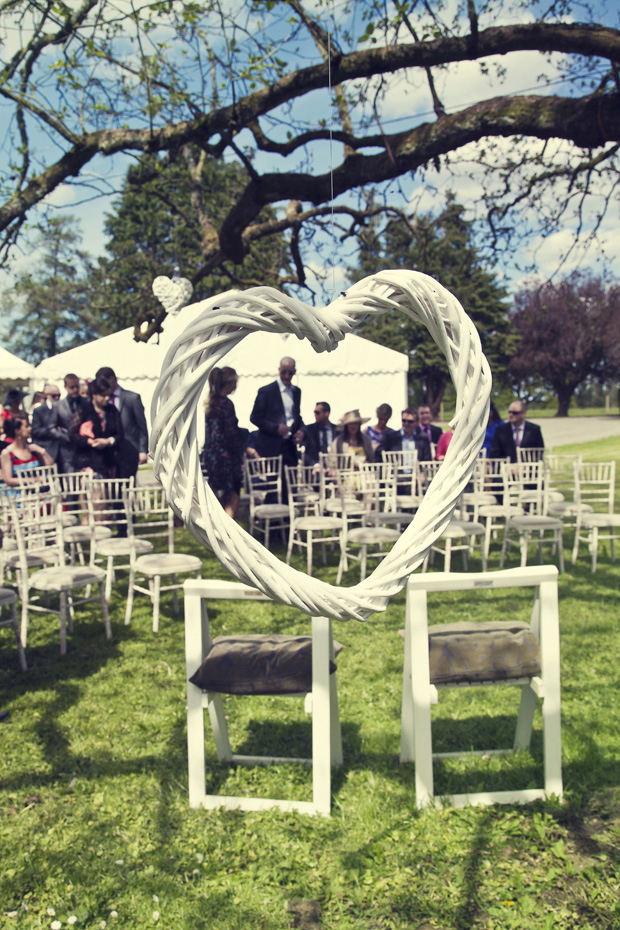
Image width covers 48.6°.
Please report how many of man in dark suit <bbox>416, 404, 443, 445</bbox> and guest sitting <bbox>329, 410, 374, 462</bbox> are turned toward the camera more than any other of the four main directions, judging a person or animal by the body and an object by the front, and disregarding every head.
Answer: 2

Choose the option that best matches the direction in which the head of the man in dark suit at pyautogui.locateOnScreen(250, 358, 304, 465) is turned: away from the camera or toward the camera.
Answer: toward the camera

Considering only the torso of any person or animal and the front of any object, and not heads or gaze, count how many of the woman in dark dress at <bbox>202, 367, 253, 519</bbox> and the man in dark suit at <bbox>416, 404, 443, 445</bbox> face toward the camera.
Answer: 1

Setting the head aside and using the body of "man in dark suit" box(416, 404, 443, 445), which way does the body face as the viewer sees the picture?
toward the camera

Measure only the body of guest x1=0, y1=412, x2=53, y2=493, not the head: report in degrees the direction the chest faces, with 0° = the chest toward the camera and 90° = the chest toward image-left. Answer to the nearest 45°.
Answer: approximately 315°

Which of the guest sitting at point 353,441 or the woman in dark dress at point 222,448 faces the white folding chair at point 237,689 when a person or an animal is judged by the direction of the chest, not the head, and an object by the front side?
the guest sitting

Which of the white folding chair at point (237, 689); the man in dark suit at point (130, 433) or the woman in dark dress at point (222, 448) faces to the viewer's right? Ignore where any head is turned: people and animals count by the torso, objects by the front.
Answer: the woman in dark dress

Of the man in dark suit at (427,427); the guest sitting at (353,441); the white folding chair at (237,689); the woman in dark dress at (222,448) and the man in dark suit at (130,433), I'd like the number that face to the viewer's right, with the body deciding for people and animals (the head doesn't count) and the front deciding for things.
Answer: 1

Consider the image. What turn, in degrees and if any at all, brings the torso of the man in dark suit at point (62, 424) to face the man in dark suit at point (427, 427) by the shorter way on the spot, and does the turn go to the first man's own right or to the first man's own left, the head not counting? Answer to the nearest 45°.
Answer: approximately 45° to the first man's own left

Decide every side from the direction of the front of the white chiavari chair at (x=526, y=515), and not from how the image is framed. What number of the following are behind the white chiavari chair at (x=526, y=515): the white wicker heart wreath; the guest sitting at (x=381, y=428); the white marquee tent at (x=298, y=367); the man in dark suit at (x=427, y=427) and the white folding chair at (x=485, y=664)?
3

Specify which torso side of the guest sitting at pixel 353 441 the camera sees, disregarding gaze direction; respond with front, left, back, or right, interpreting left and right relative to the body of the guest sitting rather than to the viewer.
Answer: front
